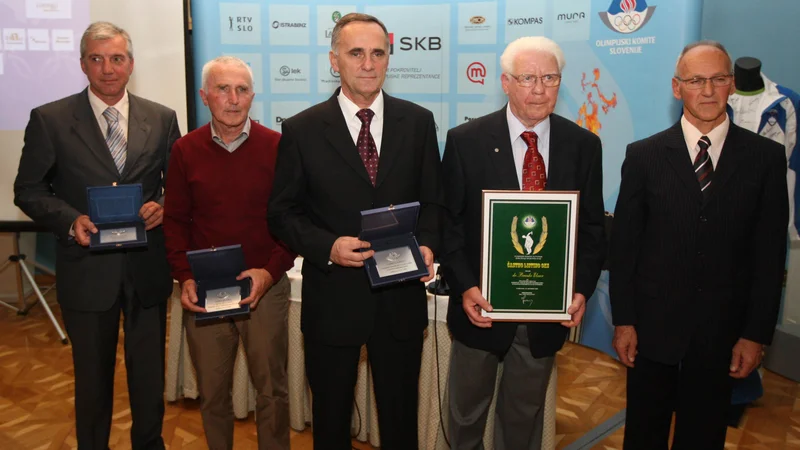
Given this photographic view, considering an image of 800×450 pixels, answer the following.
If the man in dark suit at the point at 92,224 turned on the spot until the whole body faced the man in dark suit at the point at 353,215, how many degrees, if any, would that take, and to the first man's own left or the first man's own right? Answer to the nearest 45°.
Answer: approximately 45° to the first man's own left

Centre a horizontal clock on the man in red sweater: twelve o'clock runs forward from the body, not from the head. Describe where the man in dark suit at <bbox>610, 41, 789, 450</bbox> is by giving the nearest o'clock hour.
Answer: The man in dark suit is roughly at 10 o'clock from the man in red sweater.

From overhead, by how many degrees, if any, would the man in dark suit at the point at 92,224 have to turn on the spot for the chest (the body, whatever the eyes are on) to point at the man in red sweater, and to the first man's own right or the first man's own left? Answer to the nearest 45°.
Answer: approximately 45° to the first man's own left

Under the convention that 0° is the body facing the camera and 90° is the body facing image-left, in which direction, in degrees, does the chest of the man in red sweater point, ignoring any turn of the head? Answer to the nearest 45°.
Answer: approximately 0°

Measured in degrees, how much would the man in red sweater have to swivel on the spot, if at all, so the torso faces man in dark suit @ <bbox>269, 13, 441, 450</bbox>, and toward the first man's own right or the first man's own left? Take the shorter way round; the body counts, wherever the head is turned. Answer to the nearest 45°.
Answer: approximately 45° to the first man's own left

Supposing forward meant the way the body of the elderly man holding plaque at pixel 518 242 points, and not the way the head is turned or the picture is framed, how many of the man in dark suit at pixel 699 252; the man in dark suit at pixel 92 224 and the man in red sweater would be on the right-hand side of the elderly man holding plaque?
2

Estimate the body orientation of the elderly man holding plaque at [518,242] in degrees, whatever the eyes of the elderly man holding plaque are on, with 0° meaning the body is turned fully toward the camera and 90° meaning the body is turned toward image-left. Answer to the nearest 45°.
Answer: approximately 0°

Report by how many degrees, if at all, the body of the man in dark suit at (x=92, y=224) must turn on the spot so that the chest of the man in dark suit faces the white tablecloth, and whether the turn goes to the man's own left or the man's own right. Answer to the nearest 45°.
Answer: approximately 90° to the man's own left

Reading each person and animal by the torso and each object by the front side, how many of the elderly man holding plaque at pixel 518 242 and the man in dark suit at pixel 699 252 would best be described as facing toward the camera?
2
